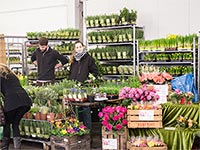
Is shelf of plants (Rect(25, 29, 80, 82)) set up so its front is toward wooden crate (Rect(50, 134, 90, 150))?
yes

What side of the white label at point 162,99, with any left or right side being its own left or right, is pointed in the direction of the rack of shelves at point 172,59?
back

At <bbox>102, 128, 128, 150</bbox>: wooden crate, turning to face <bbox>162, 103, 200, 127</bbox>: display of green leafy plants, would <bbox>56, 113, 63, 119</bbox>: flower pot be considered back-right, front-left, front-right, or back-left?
back-left

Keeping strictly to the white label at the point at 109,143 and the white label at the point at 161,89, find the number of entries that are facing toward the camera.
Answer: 2

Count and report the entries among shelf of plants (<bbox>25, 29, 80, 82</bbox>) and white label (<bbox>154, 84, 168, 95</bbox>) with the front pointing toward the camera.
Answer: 2

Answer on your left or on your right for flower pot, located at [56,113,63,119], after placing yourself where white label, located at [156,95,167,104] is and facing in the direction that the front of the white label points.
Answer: on your right

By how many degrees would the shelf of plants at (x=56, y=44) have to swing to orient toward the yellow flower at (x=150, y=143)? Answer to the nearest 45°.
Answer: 0° — it already faces it

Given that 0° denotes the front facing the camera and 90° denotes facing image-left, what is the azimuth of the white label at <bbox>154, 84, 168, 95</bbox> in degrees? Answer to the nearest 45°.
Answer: approximately 0°

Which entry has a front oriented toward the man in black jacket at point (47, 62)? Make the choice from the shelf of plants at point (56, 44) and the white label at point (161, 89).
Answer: the shelf of plants

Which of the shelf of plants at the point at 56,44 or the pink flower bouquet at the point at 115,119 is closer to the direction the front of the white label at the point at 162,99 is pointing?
the pink flower bouquet

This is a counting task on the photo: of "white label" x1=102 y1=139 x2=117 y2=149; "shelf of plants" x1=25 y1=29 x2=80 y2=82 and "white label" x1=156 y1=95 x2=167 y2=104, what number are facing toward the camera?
3

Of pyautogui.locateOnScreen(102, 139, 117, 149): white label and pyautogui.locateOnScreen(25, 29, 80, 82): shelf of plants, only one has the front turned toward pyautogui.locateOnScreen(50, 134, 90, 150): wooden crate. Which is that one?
the shelf of plants
